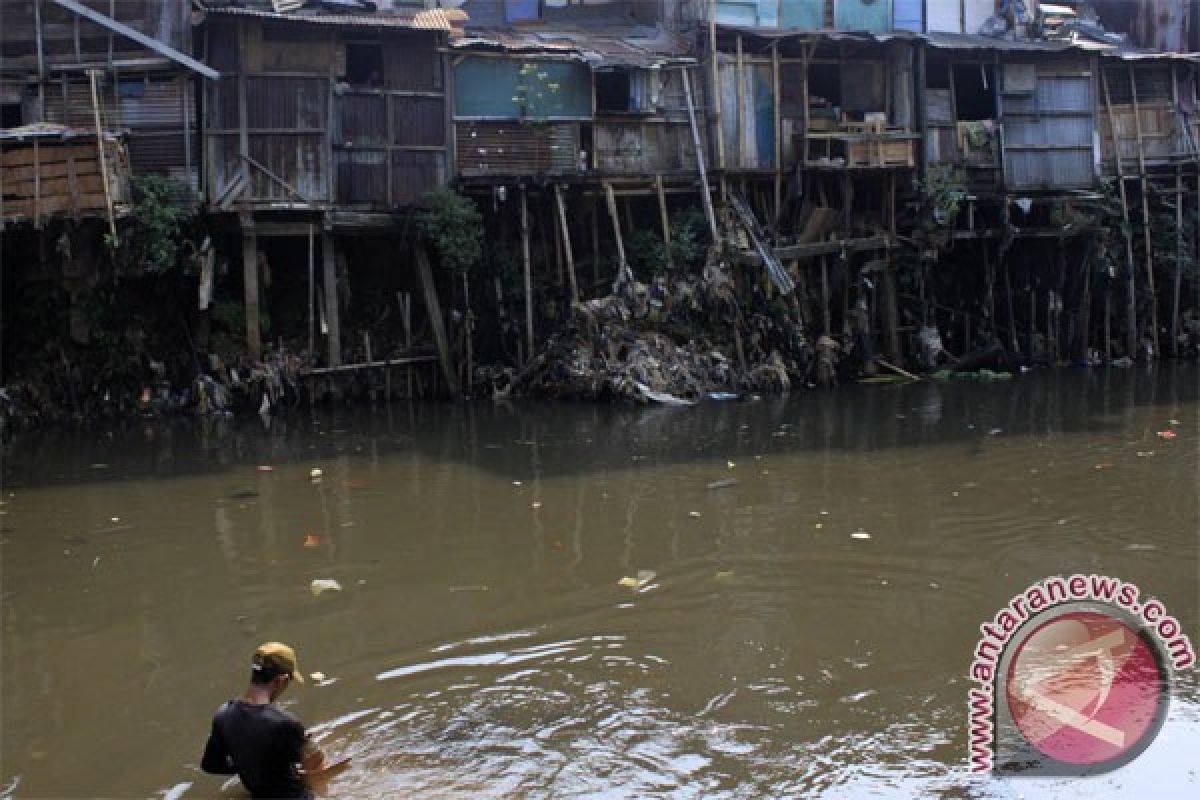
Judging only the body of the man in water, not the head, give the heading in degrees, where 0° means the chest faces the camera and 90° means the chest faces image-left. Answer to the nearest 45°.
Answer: approximately 225°

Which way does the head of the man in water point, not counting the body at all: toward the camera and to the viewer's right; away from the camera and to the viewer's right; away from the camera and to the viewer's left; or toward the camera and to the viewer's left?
away from the camera and to the viewer's right
